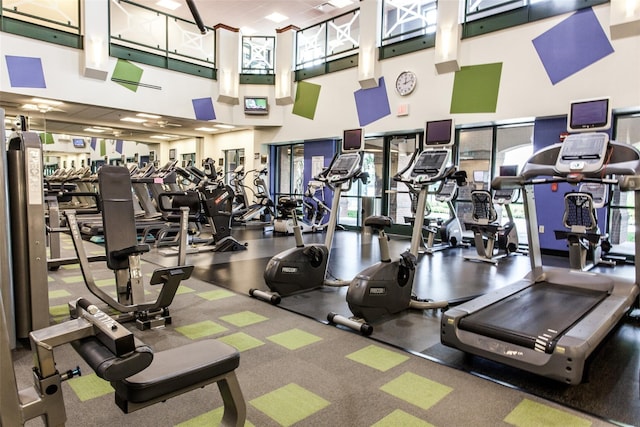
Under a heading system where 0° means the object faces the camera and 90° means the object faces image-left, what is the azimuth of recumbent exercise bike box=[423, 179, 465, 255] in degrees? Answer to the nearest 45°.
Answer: approximately 225°

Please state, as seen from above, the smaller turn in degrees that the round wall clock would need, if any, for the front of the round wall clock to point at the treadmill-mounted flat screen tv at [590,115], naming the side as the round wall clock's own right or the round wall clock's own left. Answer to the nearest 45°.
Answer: approximately 90° to the round wall clock's own left

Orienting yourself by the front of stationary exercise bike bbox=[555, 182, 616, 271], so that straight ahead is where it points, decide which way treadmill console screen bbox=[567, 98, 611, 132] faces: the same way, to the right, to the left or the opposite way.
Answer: the opposite way

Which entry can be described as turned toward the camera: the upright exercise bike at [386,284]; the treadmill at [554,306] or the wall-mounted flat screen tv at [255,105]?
the wall-mounted flat screen tv

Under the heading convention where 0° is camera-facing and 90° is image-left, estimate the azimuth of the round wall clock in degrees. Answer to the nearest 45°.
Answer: approximately 45°

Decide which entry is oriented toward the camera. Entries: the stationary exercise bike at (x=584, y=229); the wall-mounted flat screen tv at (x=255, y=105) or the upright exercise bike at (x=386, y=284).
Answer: the wall-mounted flat screen tv

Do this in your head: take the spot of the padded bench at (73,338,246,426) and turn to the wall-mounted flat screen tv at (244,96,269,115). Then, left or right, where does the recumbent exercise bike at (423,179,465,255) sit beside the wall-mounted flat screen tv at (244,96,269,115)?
right

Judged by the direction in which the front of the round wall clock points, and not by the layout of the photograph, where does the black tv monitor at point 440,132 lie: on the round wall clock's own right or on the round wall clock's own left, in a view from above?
on the round wall clock's own left

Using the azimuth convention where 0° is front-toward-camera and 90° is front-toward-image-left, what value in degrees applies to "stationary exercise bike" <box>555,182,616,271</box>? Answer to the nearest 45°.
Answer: approximately 225°

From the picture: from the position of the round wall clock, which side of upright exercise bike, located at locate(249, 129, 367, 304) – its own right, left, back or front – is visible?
front

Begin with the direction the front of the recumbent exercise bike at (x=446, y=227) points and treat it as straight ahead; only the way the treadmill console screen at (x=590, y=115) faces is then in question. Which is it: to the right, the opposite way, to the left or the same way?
the opposite way

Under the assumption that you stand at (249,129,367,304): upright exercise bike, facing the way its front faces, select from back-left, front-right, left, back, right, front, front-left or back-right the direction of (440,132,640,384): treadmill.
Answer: right

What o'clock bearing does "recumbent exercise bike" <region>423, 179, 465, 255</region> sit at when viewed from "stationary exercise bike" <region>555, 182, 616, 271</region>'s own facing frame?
The recumbent exercise bike is roughly at 8 o'clock from the stationary exercise bike.

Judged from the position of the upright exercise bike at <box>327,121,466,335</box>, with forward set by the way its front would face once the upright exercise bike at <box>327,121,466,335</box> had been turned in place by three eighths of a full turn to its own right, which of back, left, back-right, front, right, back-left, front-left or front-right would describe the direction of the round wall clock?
back

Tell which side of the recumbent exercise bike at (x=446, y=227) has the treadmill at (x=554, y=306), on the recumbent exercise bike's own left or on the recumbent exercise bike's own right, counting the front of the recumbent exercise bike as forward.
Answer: on the recumbent exercise bike's own right

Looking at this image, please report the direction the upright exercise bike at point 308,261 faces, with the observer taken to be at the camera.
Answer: facing away from the viewer and to the right of the viewer
